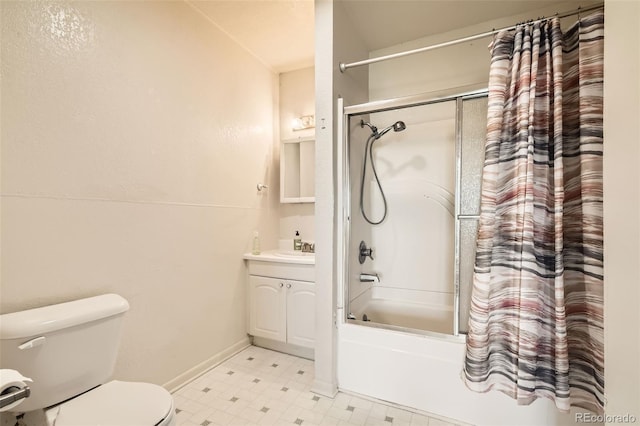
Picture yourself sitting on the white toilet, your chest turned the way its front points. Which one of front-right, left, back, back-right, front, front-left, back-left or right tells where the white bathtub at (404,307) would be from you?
front-left

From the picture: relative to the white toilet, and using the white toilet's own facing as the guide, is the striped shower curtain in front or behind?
in front

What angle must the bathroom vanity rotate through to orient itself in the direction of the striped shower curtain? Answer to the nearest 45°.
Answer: approximately 90° to its left

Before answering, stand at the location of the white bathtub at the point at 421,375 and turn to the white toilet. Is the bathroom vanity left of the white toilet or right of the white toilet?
right

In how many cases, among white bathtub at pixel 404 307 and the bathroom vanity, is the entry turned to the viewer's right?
0

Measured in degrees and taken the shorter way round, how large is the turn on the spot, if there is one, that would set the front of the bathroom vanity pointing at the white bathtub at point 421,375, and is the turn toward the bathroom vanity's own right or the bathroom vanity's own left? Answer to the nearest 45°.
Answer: approximately 90° to the bathroom vanity's own left

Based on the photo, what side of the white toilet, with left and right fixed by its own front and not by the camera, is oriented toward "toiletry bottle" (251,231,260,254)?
left

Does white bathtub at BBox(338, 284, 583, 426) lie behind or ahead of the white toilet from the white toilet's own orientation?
ahead

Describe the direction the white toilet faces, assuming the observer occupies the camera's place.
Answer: facing the viewer and to the right of the viewer

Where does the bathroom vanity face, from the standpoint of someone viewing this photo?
facing the viewer and to the left of the viewer

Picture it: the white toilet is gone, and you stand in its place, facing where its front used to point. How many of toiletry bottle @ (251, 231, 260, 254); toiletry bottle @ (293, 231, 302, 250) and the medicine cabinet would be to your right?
0

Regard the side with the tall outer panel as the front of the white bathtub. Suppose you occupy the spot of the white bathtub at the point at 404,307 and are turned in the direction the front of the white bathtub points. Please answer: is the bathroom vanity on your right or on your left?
on your right
